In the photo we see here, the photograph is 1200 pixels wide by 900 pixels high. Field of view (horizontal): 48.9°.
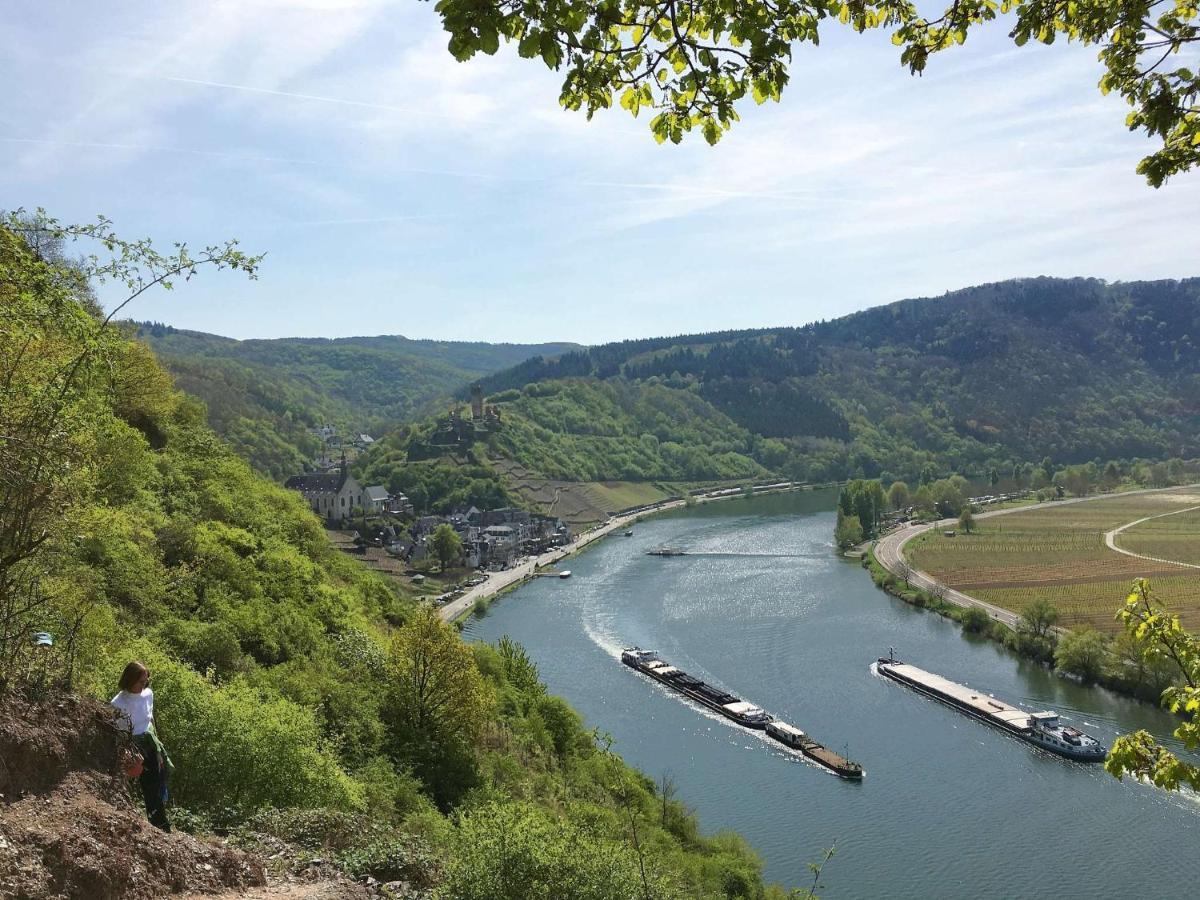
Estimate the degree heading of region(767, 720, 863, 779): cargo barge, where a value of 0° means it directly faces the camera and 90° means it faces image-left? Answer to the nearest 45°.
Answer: approximately 315°

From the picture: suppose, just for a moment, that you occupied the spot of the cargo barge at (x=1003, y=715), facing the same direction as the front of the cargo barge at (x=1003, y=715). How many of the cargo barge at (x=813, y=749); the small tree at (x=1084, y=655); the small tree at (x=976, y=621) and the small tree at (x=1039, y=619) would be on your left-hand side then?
1

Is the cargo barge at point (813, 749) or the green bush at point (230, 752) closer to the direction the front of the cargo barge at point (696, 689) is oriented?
the cargo barge

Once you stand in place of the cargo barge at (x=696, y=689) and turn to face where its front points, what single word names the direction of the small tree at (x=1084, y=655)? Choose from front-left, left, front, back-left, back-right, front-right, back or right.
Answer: front-left

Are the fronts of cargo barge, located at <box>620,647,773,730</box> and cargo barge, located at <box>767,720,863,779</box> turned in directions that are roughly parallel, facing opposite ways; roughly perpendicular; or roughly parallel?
roughly parallel

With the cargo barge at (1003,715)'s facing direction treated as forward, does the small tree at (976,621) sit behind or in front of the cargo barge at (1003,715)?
in front

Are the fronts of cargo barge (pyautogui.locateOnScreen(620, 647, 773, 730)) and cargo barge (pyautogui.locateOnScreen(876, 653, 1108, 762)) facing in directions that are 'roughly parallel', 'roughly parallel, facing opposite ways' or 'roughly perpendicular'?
roughly parallel, facing opposite ways

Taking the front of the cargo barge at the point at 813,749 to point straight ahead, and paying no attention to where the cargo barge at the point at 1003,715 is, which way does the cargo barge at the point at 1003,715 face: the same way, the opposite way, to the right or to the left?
the opposite way

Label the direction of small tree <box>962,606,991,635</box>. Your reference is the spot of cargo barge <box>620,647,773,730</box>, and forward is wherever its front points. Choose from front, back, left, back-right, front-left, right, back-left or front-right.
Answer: left

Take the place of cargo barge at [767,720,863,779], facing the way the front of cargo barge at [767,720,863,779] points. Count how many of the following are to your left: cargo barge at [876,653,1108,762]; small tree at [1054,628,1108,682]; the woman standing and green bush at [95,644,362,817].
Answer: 2

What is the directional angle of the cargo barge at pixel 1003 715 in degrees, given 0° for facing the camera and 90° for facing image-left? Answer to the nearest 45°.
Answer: approximately 135°

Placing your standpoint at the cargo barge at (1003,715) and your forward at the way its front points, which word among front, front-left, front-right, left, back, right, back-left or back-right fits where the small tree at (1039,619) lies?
front-right

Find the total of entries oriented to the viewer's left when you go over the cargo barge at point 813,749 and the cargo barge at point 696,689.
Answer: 0

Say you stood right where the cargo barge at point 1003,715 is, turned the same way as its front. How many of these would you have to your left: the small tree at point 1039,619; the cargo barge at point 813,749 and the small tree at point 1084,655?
1
